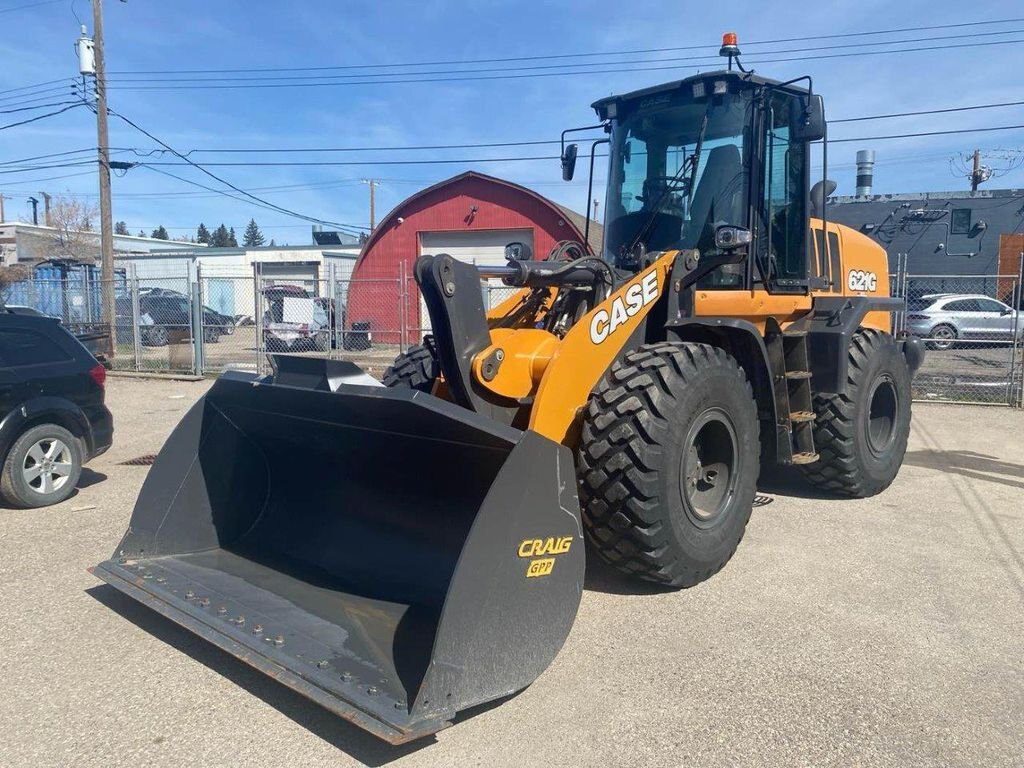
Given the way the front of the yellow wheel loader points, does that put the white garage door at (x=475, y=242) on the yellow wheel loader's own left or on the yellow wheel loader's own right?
on the yellow wheel loader's own right

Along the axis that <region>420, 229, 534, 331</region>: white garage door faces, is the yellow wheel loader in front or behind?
in front

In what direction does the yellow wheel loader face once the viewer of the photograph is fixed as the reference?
facing the viewer and to the left of the viewer

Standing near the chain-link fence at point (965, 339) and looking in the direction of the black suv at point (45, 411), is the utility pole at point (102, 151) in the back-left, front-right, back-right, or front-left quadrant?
front-right

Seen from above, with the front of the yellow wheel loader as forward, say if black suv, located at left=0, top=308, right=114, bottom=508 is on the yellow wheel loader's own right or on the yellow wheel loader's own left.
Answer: on the yellow wheel loader's own right

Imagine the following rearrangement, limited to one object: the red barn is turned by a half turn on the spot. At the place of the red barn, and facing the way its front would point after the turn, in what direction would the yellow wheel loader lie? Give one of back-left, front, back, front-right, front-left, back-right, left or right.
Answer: back

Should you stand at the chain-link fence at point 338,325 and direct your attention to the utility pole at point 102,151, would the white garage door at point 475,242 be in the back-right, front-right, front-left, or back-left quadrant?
back-right

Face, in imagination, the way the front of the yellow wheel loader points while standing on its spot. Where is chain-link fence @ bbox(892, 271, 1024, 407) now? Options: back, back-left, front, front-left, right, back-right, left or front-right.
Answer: back

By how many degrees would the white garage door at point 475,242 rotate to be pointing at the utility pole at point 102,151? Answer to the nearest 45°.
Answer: approximately 45° to its right

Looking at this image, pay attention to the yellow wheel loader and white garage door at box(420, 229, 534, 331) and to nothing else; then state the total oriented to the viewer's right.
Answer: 0

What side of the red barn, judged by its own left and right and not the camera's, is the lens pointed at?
front

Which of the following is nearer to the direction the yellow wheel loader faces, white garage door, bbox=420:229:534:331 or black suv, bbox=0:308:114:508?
the black suv

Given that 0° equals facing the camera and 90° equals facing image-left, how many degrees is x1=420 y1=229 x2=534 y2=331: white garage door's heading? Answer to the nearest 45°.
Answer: approximately 0°

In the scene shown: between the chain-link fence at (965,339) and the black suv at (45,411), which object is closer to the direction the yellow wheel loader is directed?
the black suv

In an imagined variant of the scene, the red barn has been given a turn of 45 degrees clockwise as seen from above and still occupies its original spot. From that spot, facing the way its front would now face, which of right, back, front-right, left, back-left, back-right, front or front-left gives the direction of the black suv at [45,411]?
front-left
